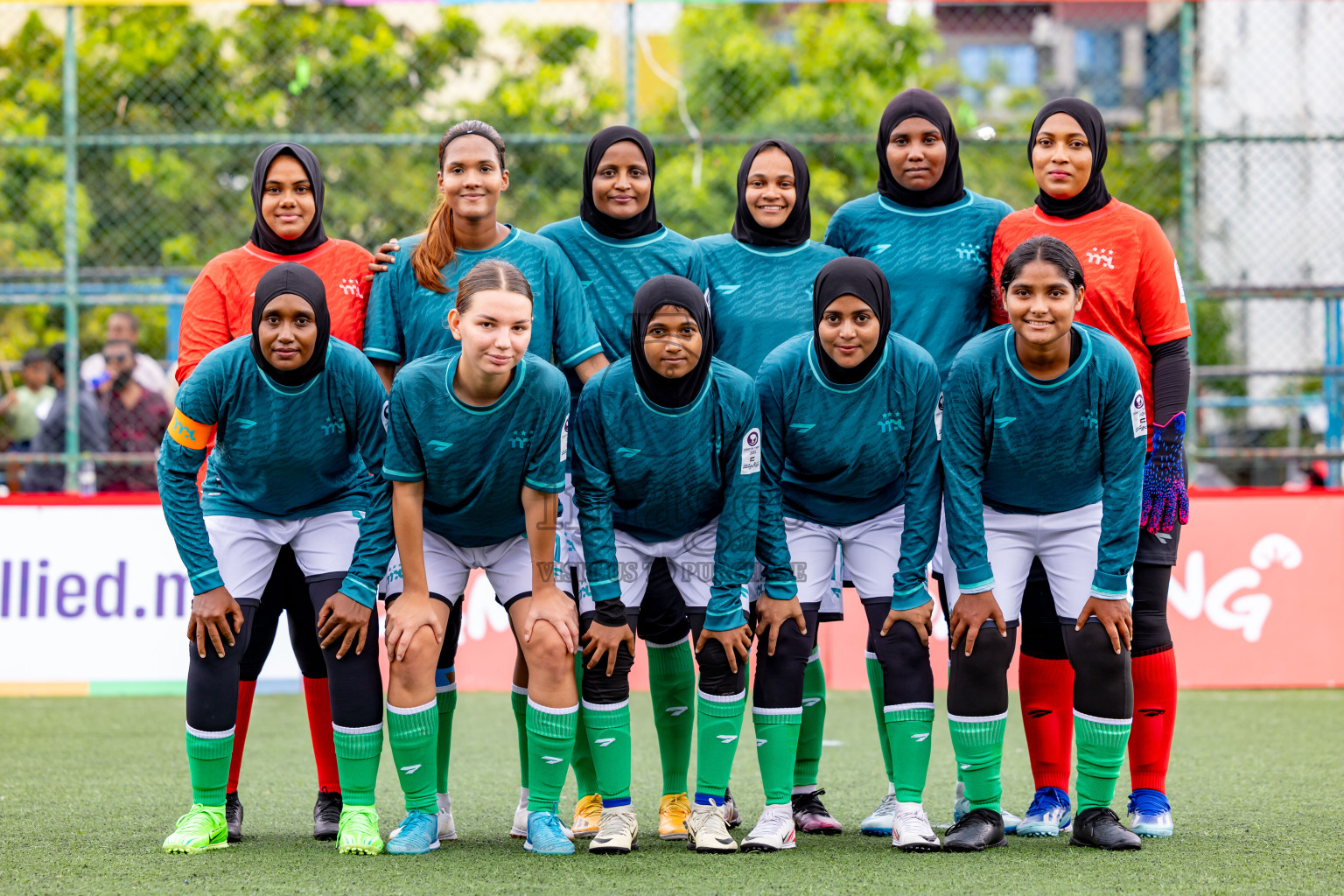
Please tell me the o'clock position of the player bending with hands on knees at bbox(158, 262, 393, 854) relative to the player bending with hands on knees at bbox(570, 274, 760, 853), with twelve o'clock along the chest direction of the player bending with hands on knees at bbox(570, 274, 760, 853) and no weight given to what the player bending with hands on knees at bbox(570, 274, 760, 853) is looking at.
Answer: the player bending with hands on knees at bbox(158, 262, 393, 854) is roughly at 3 o'clock from the player bending with hands on knees at bbox(570, 274, 760, 853).

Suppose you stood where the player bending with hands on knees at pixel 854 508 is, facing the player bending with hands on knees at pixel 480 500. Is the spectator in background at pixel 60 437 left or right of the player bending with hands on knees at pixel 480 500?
right

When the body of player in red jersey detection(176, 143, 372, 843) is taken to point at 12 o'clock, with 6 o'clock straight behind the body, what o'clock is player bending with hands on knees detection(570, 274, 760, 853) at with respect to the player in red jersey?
The player bending with hands on knees is roughly at 10 o'clock from the player in red jersey.

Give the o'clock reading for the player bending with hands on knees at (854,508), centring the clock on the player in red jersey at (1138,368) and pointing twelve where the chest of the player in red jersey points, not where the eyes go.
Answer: The player bending with hands on knees is roughly at 2 o'clock from the player in red jersey.

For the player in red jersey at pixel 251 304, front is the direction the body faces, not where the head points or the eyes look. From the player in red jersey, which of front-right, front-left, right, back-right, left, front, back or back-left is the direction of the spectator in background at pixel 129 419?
back

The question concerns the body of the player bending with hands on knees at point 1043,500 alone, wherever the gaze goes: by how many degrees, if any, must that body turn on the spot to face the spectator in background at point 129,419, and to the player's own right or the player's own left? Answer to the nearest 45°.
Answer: approximately 135° to the player's own right

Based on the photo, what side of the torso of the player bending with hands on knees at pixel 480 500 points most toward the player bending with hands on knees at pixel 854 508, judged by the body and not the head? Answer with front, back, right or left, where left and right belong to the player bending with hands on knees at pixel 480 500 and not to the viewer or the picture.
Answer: left

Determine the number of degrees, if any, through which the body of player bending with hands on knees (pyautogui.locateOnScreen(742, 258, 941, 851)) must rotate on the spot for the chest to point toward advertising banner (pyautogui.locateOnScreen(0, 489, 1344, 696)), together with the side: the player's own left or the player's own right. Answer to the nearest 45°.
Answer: approximately 135° to the player's own right

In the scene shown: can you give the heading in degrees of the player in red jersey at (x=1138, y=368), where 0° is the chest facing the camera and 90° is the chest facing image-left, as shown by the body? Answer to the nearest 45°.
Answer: approximately 0°
